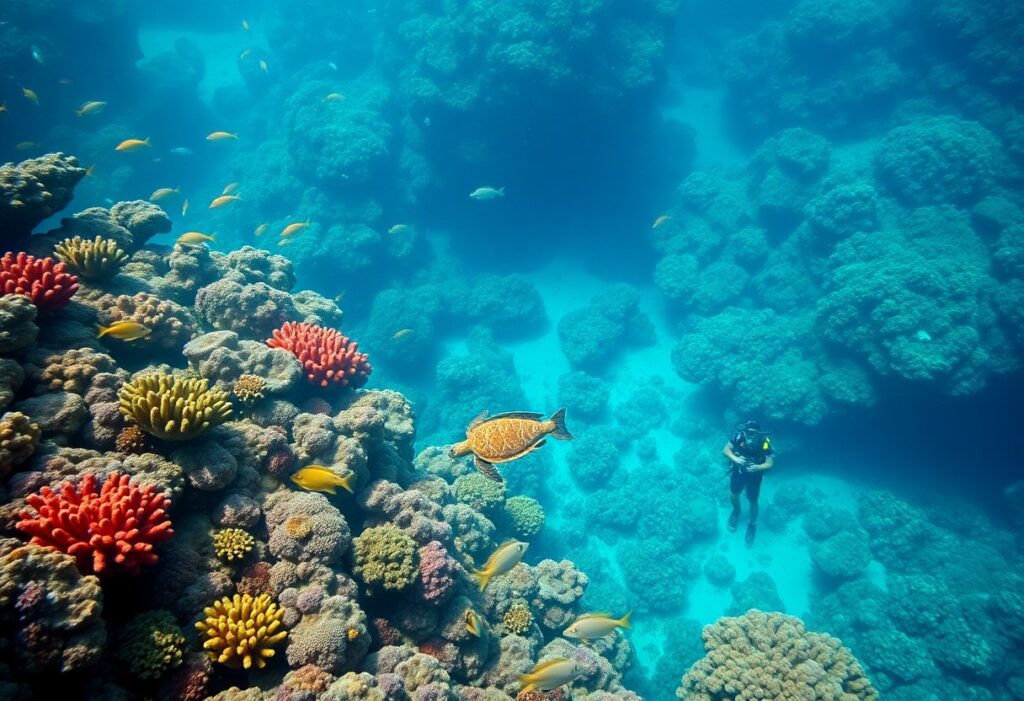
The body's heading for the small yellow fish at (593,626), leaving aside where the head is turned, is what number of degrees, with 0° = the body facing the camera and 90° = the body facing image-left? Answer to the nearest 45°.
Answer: approximately 90°

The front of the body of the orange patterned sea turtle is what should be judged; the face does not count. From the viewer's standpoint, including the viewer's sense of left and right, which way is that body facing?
facing to the left of the viewer

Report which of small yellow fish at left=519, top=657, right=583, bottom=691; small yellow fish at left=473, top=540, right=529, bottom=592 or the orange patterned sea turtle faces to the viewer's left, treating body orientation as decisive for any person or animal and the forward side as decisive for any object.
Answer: the orange patterned sea turtle

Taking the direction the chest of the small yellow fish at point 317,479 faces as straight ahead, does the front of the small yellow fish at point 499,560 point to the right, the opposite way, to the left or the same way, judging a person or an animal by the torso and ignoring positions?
the opposite way

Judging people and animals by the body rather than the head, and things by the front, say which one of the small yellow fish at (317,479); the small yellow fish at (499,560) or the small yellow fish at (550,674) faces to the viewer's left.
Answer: the small yellow fish at (317,479)

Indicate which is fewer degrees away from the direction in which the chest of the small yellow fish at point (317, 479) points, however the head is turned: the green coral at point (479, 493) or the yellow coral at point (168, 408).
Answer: the yellow coral

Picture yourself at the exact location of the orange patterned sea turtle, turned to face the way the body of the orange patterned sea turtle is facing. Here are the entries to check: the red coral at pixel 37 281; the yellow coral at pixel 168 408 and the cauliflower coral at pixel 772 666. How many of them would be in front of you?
2
